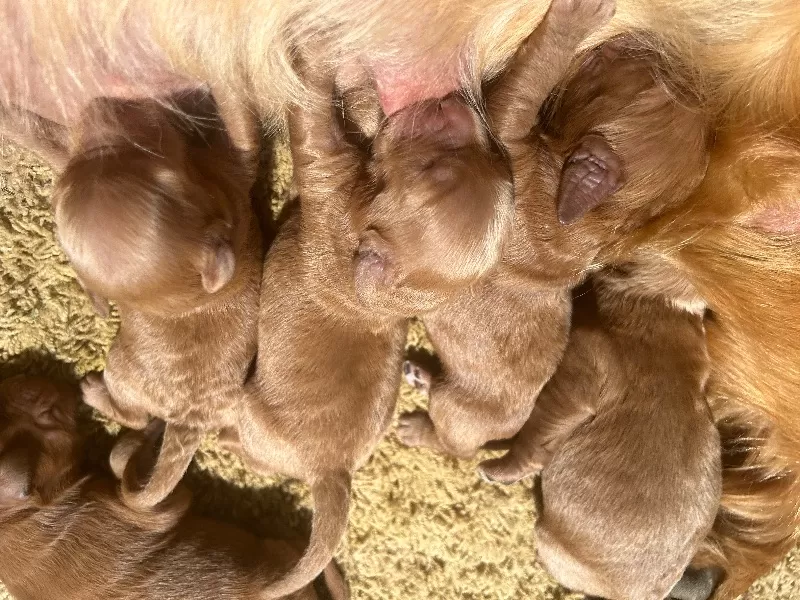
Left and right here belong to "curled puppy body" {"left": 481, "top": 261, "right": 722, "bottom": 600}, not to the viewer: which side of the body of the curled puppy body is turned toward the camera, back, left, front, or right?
back

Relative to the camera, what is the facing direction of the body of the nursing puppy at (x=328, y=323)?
away from the camera

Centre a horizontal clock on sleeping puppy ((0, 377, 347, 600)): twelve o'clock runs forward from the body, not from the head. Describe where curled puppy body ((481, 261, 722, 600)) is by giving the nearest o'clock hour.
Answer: The curled puppy body is roughly at 7 o'clock from the sleeping puppy.

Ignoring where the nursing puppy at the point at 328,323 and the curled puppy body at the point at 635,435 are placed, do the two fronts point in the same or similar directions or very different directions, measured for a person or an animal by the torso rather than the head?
same or similar directions

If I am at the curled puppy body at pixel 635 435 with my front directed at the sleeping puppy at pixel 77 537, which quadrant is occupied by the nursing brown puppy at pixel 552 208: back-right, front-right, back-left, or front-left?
front-right

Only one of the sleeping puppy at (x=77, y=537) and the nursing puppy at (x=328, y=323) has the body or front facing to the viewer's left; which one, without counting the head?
the sleeping puppy

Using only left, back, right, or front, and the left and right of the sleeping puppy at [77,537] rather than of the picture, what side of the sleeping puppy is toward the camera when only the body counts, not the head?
left

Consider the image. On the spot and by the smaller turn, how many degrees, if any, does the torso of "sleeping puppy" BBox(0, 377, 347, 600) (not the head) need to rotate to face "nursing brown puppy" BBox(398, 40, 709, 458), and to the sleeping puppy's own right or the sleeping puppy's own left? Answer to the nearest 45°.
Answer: approximately 180°

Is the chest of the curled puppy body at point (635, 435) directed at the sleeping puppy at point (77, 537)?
no
